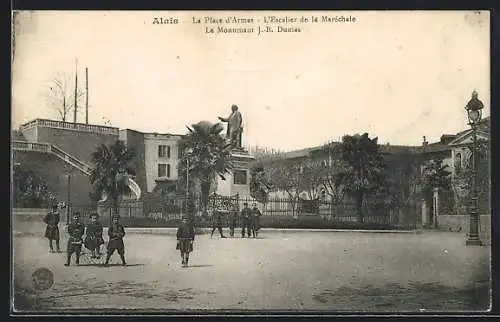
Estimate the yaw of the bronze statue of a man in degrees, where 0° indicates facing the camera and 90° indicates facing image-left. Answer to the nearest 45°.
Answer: approximately 45°

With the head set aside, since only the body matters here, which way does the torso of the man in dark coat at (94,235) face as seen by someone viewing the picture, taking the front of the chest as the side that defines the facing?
toward the camera

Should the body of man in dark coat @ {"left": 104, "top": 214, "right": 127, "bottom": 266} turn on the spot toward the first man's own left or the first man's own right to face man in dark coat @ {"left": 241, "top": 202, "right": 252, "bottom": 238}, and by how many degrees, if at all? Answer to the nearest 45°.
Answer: approximately 90° to the first man's own left

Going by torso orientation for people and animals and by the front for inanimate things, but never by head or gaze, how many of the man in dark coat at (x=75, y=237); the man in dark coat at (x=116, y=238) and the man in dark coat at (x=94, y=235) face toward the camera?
3

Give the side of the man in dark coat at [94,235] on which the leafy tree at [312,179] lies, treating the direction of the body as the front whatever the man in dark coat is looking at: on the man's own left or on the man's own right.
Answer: on the man's own left

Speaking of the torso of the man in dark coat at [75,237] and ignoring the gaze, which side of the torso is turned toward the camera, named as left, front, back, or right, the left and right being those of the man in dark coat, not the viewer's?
front

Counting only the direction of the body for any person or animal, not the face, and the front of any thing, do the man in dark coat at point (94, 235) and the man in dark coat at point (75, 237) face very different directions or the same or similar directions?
same or similar directions

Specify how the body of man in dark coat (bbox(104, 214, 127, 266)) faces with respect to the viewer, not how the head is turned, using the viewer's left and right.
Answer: facing the viewer
